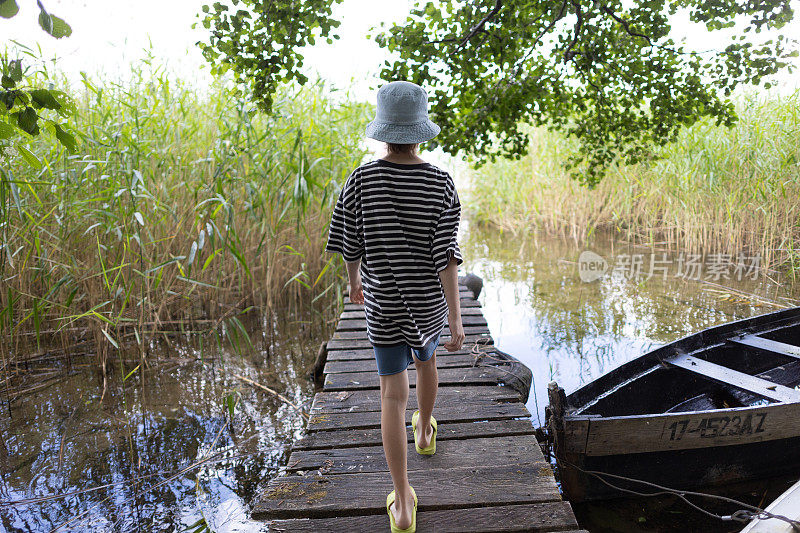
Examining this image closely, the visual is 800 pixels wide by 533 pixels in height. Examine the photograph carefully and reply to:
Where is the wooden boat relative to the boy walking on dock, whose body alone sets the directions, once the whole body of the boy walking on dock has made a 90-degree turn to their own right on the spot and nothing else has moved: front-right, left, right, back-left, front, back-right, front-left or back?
front-left

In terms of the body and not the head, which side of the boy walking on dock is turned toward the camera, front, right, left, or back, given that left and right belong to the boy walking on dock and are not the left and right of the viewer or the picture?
back
